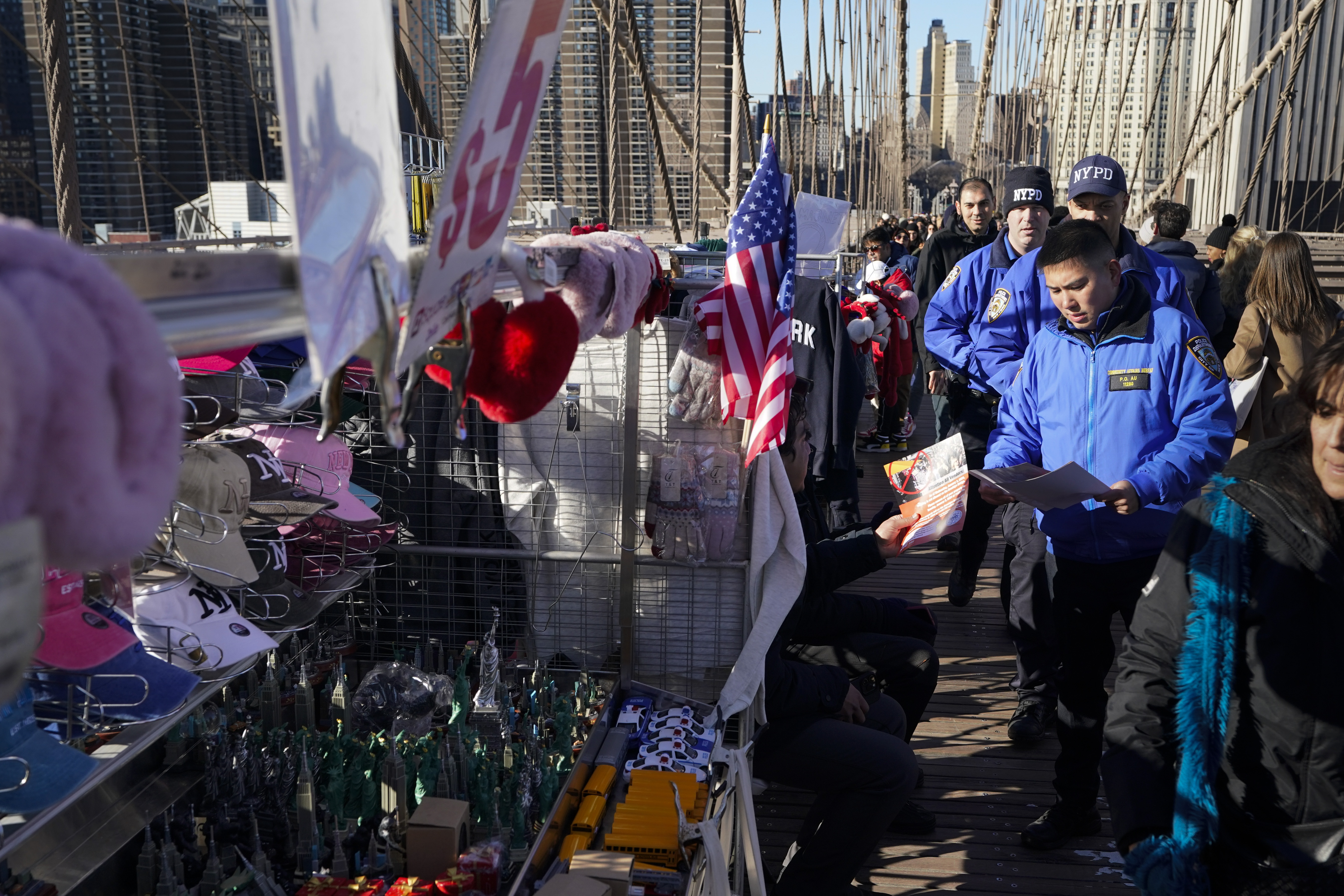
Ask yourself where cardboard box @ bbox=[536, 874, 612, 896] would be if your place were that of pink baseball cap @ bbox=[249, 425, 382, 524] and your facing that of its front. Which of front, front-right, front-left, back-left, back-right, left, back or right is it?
front-right

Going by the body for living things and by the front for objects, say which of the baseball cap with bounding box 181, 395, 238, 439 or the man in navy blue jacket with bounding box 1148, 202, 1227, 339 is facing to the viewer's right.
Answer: the baseball cap

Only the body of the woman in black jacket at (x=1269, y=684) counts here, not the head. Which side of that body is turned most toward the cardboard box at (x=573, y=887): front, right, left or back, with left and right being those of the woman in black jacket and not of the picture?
right

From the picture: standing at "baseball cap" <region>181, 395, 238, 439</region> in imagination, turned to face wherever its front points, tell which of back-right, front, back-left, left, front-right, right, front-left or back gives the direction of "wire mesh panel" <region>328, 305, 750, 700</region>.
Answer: front-left

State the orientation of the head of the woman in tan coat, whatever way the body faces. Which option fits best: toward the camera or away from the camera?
away from the camera

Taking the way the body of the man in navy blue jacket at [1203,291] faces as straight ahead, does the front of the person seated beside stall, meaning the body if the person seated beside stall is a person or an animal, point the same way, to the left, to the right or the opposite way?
to the right

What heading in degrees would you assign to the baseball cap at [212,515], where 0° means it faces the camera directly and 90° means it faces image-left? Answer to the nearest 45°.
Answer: approximately 315°

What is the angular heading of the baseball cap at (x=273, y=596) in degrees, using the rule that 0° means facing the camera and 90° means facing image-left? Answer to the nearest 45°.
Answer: approximately 315°

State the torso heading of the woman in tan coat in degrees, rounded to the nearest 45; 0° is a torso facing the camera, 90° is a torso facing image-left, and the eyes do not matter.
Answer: approximately 180°

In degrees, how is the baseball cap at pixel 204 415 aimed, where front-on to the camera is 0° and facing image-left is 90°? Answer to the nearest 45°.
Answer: approximately 270°
